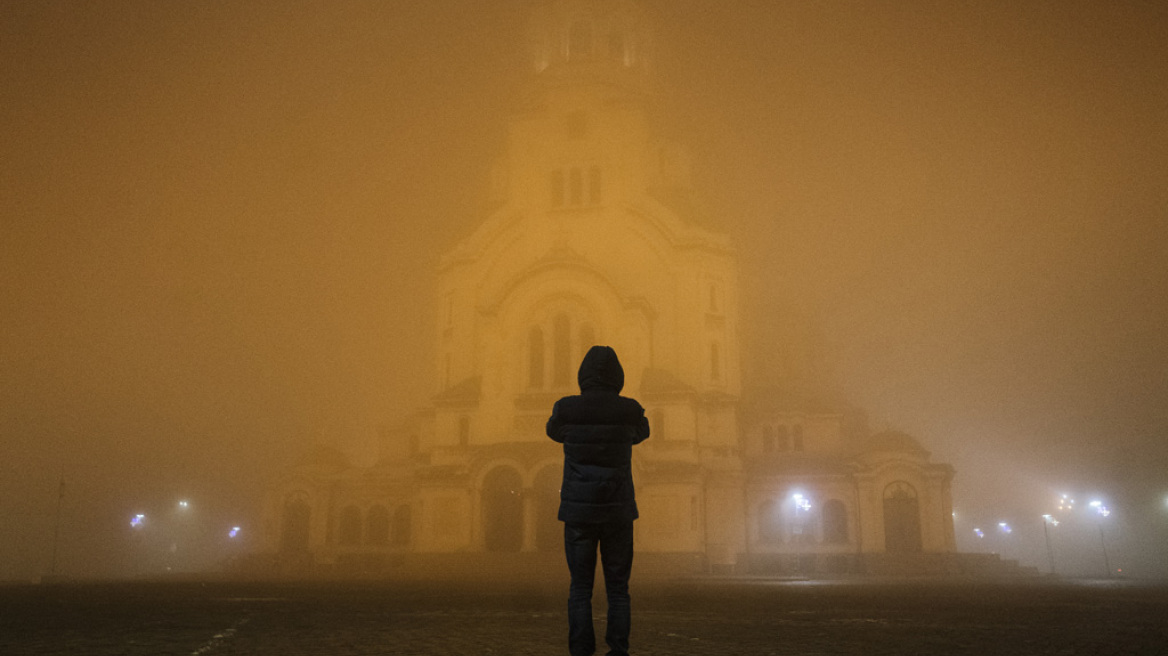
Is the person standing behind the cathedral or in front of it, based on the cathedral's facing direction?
in front

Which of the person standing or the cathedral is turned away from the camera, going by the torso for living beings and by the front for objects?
the person standing

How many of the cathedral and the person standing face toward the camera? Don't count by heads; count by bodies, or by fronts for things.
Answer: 1

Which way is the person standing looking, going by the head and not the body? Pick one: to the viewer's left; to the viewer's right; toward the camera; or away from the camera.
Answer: away from the camera

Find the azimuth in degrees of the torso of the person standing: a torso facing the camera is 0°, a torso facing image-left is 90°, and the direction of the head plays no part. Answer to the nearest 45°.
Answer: approximately 180°

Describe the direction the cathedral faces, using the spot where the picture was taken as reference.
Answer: facing the viewer

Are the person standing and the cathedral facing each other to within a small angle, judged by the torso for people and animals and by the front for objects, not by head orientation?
yes

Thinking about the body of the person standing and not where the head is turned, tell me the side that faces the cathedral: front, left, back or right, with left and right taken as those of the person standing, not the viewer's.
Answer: front

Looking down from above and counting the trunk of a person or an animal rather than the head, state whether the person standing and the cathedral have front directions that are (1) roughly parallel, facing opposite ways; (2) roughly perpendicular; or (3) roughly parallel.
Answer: roughly parallel, facing opposite ways
